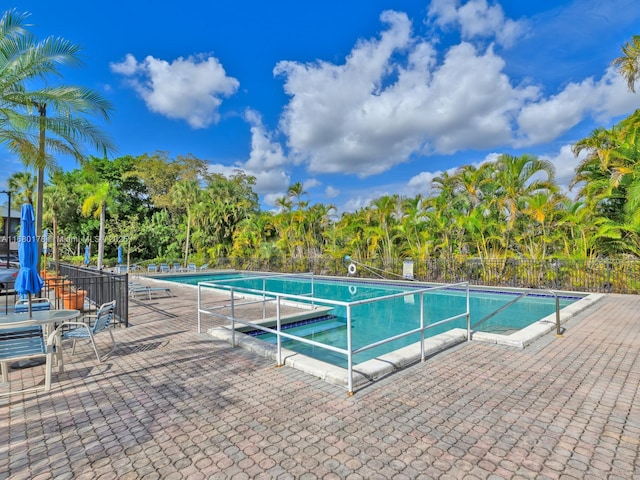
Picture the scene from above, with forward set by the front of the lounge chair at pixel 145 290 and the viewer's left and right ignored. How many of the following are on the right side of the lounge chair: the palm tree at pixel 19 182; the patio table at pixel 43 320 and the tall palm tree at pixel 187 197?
1

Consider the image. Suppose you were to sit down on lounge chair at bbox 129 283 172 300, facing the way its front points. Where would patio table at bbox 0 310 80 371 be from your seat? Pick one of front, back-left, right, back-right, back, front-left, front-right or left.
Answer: right

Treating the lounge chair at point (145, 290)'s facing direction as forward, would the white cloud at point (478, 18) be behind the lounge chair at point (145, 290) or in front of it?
in front

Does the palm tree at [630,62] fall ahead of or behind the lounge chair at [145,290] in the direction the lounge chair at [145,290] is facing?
ahead

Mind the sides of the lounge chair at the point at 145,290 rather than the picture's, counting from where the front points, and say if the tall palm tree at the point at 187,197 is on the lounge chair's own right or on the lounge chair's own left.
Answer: on the lounge chair's own left

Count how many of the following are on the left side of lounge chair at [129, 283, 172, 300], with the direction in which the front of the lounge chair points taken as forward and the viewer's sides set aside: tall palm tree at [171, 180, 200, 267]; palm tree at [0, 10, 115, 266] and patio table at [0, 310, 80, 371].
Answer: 1

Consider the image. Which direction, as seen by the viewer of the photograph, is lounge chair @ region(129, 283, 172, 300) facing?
facing to the right of the viewer

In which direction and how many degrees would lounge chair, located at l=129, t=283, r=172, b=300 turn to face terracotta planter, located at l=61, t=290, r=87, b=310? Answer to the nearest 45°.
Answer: approximately 135° to its right
